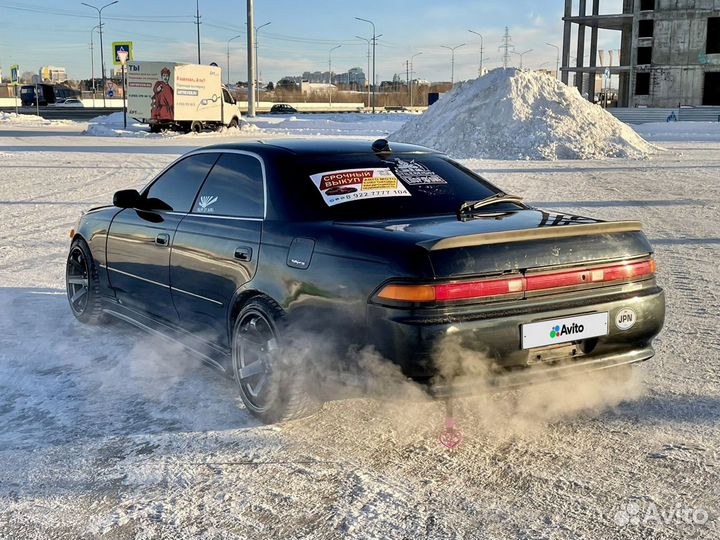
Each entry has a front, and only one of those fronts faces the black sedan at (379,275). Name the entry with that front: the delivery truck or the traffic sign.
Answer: the traffic sign

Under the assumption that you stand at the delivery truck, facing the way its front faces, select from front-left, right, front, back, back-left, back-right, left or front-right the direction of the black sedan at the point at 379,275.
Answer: back-right

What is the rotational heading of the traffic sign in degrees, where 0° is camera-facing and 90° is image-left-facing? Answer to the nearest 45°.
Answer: approximately 0°

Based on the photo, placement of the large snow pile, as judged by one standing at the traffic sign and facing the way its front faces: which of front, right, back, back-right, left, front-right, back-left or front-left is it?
front-left

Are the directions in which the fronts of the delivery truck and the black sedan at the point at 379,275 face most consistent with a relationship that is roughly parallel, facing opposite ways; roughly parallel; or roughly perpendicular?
roughly perpendicular

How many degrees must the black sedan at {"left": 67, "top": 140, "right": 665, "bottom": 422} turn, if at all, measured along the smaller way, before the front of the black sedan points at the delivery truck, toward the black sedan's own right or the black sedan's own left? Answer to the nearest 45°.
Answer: approximately 45° to the black sedan's own right

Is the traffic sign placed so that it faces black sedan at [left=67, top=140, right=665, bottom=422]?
yes

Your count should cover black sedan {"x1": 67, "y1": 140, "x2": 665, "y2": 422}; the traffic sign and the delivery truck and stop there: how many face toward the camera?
1

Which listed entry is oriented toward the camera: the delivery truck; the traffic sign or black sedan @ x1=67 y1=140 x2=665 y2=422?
the traffic sign

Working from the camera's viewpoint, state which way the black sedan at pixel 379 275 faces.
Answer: facing away from the viewer and to the left of the viewer

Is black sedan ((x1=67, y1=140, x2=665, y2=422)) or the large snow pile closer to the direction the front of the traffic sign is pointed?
the black sedan

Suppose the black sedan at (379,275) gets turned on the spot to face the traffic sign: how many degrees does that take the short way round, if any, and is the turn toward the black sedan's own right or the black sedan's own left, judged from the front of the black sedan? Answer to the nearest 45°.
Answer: approximately 45° to the black sedan's own right

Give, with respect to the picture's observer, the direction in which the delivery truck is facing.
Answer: facing away from the viewer and to the right of the viewer
